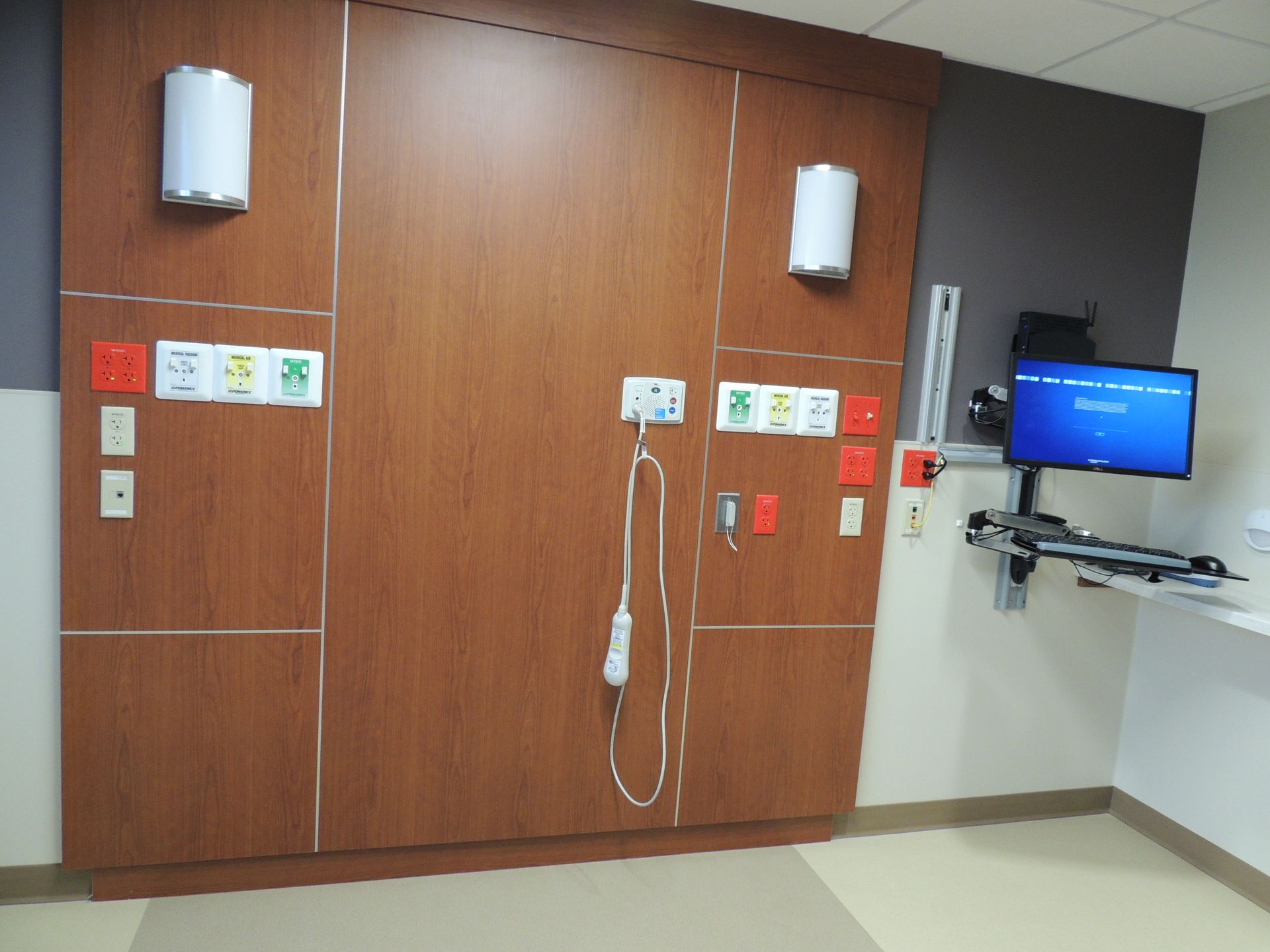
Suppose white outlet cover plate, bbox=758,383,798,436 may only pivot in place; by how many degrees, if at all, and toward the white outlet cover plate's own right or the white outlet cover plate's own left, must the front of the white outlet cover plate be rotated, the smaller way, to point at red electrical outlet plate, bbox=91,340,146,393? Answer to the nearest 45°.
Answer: approximately 45° to the white outlet cover plate's own right

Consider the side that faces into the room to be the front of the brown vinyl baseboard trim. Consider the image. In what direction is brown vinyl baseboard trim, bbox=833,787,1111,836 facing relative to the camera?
toward the camera

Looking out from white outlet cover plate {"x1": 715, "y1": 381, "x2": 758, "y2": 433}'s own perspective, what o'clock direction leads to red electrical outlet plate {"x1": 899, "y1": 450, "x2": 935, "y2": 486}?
The red electrical outlet plate is roughly at 8 o'clock from the white outlet cover plate.

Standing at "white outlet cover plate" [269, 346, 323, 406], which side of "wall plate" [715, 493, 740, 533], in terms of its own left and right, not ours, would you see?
right

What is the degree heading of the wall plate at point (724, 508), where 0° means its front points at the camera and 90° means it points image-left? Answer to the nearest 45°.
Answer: approximately 0°

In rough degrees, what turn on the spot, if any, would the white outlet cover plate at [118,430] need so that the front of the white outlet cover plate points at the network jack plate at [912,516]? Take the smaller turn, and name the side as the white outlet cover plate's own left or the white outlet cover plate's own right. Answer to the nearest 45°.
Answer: approximately 90° to the white outlet cover plate's own left

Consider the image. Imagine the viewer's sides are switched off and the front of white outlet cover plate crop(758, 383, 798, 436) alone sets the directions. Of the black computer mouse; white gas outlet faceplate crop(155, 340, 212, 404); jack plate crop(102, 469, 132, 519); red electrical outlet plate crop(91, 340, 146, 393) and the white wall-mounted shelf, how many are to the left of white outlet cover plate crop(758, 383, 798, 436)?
2

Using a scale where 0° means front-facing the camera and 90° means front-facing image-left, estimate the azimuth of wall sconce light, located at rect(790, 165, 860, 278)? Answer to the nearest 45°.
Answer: approximately 315°

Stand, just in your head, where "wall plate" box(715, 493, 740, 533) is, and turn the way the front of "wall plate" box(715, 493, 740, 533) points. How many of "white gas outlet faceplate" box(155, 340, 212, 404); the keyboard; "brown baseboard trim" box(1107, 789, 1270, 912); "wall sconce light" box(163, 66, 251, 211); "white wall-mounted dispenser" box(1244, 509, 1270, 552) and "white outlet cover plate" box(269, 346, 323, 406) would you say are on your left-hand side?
3

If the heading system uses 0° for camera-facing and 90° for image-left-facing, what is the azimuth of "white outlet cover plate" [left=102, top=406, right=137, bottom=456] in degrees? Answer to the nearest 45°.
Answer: approximately 0°

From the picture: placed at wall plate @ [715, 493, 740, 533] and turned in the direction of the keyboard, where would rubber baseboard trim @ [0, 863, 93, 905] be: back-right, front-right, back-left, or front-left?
back-right

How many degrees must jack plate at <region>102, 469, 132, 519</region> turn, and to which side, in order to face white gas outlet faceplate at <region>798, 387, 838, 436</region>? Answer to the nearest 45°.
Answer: approximately 90° to its left

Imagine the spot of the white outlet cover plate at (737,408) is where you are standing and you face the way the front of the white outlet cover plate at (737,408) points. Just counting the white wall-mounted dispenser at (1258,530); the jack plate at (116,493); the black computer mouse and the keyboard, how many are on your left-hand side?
3

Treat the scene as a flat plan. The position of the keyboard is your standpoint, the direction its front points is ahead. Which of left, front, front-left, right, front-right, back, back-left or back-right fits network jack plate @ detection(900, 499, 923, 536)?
right

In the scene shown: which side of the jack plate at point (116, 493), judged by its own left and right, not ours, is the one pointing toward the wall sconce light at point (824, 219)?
left

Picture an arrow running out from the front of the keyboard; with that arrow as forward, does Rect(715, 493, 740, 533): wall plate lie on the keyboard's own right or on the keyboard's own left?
on the keyboard's own right
